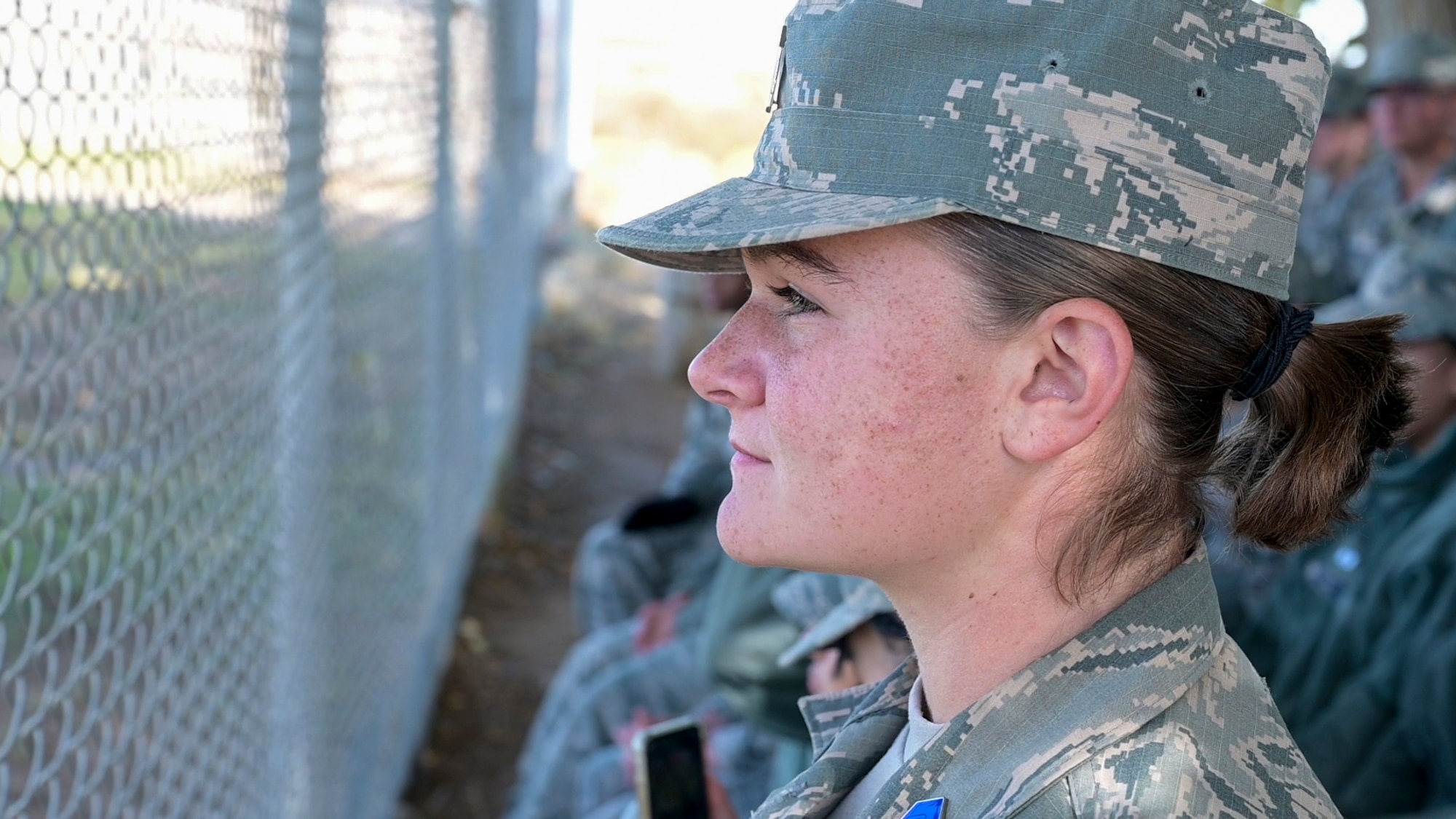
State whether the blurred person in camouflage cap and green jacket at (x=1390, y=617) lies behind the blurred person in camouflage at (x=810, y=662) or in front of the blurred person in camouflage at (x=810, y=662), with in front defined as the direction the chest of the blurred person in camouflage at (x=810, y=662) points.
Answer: behind

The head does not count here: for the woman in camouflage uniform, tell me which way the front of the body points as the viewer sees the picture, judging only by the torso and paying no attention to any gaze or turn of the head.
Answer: to the viewer's left

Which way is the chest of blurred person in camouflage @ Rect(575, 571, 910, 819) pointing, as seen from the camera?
to the viewer's left

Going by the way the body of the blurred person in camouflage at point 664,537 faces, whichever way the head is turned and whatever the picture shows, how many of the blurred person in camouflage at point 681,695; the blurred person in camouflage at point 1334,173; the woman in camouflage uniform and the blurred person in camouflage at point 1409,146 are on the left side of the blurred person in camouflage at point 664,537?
2

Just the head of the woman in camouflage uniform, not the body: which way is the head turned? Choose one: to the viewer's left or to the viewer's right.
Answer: to the viewer's left

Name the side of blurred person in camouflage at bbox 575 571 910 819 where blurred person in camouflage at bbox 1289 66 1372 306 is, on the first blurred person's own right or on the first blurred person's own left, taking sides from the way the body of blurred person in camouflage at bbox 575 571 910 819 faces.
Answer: on the first blurred person's own right

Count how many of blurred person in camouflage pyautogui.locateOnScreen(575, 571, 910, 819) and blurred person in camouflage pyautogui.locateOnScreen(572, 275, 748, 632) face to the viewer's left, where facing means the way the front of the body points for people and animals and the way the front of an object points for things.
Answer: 2

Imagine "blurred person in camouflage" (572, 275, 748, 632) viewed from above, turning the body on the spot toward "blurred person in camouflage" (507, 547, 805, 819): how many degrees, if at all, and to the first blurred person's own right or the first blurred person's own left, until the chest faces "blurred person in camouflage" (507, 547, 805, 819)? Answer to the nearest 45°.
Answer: approximately 90° to the first blurred person's own left

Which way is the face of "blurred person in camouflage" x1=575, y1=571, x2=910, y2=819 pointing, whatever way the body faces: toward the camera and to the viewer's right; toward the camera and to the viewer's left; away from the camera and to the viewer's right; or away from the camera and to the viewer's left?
toward the camera and to the viewer's left

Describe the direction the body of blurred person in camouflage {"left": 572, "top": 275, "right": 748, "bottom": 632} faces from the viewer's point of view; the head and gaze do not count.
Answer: to the viewer's left

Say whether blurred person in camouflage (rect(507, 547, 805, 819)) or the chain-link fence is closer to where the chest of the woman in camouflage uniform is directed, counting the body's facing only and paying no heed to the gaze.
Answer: the chain-link fence
